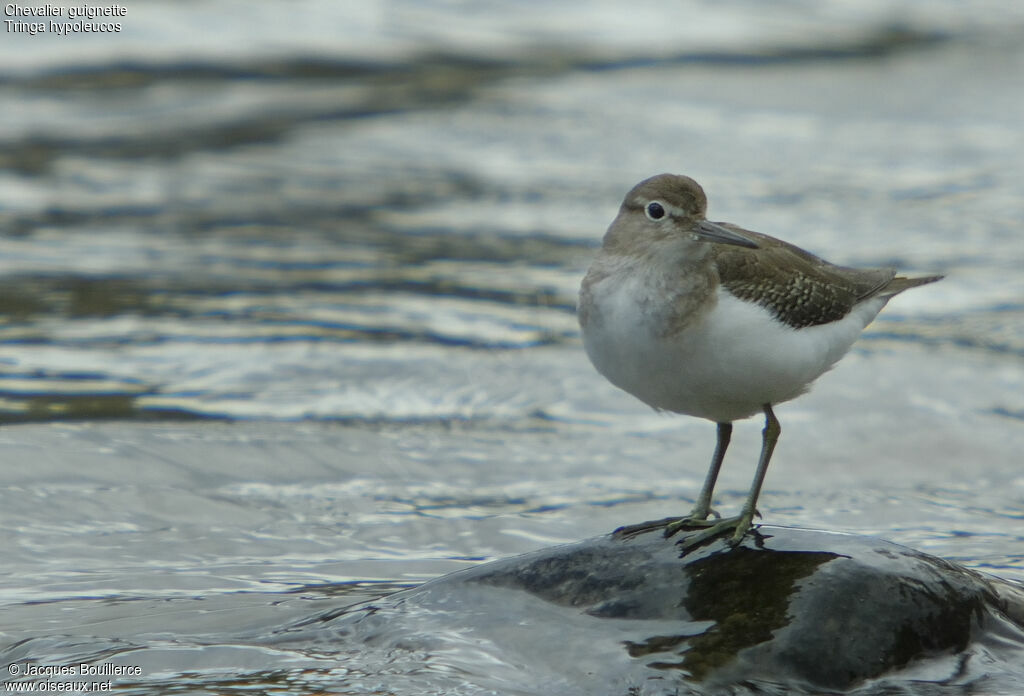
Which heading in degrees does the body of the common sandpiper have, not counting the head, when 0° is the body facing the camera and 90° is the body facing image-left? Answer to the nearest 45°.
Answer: approximately 45°
